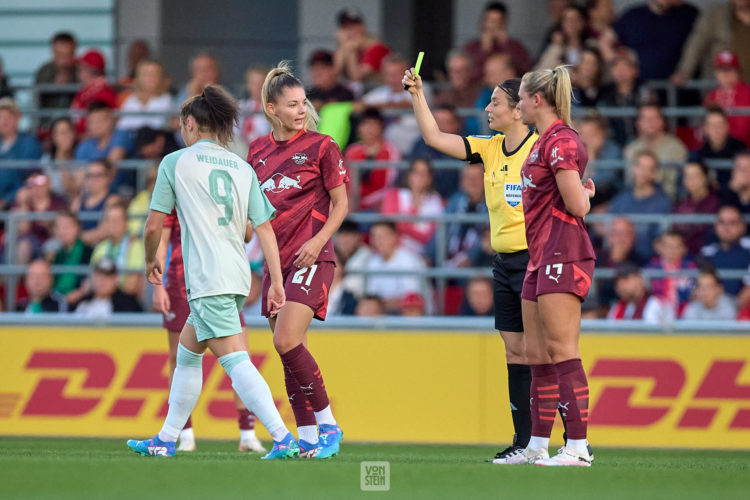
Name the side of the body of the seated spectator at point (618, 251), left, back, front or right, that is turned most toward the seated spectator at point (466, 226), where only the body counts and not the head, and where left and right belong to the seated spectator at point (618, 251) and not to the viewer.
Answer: right

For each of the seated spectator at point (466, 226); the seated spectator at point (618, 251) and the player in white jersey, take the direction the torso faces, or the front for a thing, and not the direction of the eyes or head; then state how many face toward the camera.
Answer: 2

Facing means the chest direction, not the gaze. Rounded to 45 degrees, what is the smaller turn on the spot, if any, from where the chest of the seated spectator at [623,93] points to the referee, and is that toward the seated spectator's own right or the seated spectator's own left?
0° — they already face them

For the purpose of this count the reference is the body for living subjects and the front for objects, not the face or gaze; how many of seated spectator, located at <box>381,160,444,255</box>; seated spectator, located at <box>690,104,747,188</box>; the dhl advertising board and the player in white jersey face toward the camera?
3

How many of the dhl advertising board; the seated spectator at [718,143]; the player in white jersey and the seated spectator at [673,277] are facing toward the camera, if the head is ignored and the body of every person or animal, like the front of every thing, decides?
3

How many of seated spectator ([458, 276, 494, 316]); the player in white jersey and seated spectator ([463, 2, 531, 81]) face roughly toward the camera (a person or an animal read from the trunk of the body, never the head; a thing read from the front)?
2

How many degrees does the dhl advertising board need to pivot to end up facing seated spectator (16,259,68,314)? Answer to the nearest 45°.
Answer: approximately 135° to its right
